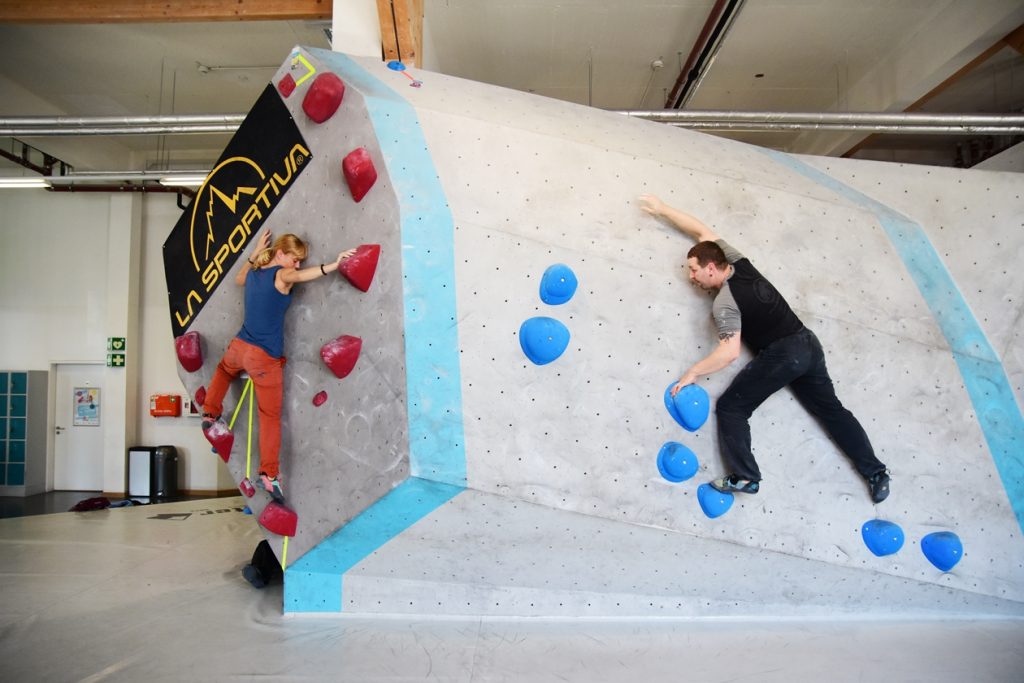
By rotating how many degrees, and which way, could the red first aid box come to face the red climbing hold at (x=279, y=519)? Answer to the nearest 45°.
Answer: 0° — it already faces it

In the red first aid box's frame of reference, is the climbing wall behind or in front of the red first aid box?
in front

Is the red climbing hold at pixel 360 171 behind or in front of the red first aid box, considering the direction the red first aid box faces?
in front

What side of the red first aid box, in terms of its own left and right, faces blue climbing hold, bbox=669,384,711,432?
front

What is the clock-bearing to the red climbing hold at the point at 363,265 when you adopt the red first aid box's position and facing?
The red climbing hold is roughly at 12 o'clock from the red first aid box.

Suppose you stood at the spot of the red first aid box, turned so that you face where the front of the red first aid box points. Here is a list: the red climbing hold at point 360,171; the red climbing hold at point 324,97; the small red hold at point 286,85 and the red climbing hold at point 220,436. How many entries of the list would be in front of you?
4

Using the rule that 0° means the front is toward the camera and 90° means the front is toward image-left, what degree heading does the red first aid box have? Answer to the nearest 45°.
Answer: approximately 0°

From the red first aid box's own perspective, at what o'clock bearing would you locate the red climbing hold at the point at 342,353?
The red climbing hold is roughly at 12 o'clock from the red first aid box.

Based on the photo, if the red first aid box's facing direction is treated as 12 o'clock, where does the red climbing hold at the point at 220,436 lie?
The red climbing hold is roughly at 12 o'clock from the red first aid box.

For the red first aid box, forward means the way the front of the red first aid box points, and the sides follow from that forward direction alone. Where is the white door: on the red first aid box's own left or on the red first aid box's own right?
on the red first aid box's own right

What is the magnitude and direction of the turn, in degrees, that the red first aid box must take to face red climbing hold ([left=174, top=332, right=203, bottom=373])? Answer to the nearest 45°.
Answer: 0° — it already faces it

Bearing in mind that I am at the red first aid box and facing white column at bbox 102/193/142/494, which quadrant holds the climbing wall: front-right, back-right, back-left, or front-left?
back-left
